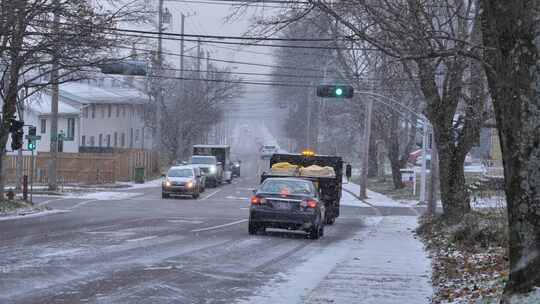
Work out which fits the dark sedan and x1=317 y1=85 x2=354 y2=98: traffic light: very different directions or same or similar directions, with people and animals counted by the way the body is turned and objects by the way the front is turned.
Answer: very different directions

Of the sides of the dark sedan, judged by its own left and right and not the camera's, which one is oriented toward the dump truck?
front

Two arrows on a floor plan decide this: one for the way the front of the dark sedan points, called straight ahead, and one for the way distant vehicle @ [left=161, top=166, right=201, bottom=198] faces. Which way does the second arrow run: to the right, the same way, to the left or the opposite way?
the opposite way

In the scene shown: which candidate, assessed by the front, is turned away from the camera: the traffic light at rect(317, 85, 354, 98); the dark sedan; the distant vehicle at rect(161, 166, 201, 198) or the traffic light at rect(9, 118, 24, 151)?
the dark sedan

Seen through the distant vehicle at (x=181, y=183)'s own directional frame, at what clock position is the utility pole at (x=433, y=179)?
The utility pole is roughly at 11 o'clock from the distant vehicle.

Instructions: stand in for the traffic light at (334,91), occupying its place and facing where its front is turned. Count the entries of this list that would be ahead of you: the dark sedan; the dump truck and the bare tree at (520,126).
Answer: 3

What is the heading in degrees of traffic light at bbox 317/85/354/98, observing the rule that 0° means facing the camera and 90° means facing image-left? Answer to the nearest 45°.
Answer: approximately 0°

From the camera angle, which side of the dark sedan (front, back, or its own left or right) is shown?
back

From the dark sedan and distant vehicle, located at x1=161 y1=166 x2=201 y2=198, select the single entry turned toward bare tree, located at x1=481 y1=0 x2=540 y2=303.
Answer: the distant vehicle

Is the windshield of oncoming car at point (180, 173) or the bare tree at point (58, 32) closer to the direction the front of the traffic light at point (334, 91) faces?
the bare tree
